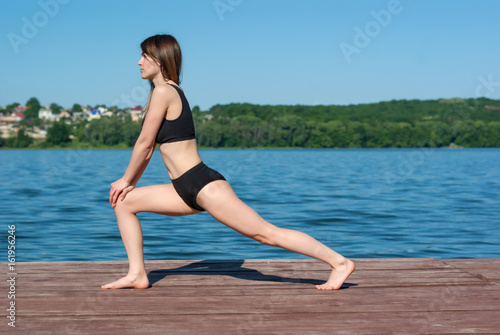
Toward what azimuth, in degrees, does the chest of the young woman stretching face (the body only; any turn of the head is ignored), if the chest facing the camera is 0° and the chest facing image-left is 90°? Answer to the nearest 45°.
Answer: approximately 90°

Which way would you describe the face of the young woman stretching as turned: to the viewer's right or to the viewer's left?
to the viewer's left
